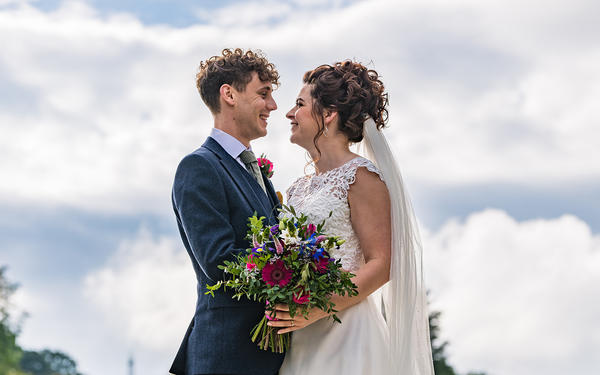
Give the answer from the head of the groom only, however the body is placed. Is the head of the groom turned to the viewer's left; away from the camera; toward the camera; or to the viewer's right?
to the viewer's right

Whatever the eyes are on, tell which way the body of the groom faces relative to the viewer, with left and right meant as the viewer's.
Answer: facing to the right of the viewer

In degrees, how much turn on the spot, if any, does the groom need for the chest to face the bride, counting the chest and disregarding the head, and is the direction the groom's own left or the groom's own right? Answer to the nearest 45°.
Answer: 0° — they already face them

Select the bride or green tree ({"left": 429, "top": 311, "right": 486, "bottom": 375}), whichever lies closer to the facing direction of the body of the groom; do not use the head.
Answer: the bride

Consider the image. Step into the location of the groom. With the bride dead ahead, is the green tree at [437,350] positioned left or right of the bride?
left

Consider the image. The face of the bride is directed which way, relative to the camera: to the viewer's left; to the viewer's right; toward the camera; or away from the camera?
to the viewer's left

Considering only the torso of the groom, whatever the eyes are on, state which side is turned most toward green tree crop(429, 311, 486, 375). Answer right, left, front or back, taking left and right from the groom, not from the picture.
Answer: left
